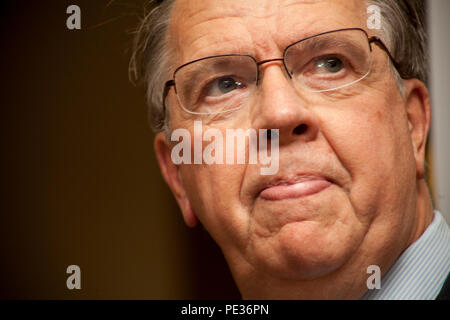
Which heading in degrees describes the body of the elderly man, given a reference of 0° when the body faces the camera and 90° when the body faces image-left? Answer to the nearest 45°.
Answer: approximately 0°
